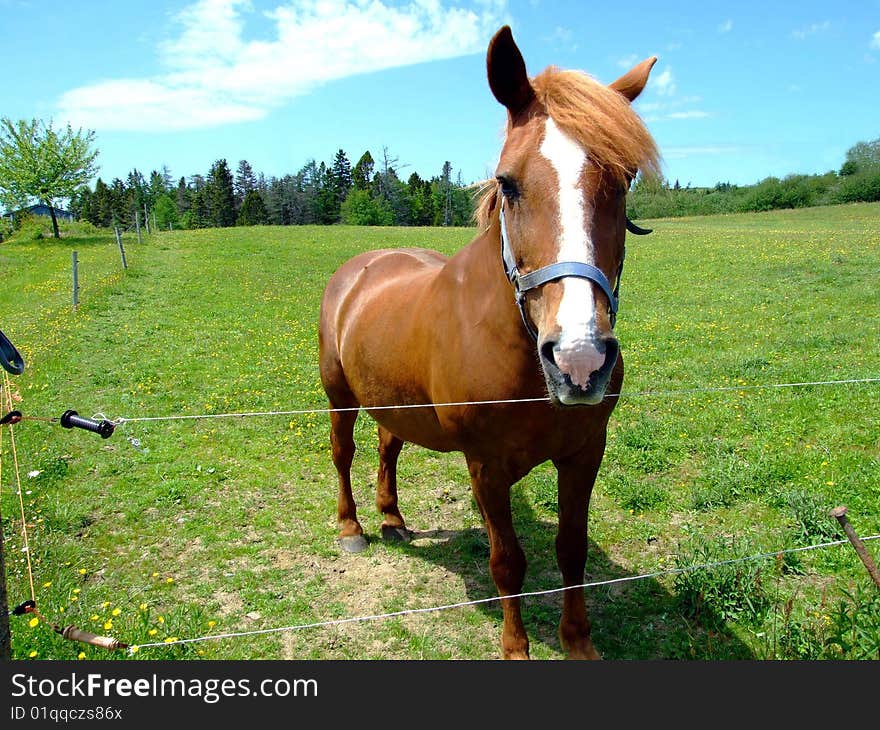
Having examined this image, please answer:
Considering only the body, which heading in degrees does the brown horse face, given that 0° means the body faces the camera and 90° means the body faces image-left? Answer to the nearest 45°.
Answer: approximately 315°

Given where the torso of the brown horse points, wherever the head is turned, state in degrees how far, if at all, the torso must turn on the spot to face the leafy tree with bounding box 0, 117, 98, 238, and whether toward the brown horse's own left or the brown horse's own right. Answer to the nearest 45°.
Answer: approximately 180°
